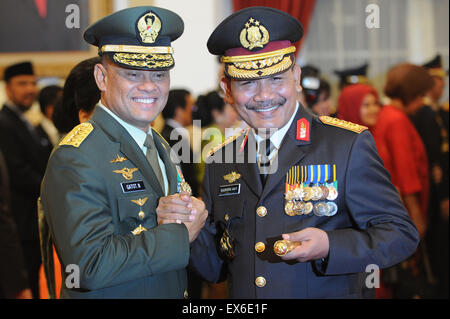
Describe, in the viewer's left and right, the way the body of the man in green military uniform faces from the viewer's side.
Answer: facing the viewer and to the right of the viewer

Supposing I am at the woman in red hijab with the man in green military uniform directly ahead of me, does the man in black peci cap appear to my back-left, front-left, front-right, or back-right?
front-right

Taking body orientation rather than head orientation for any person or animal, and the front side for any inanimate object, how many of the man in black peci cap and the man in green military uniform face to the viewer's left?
0

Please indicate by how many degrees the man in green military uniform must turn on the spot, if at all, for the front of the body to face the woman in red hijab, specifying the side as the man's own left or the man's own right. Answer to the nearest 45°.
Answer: approximately 90° to the man's own left

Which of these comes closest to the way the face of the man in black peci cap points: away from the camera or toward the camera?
toward the camera

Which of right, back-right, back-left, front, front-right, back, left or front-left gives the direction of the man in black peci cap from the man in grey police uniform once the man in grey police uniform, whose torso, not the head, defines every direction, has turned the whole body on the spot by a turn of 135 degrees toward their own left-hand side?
back-left

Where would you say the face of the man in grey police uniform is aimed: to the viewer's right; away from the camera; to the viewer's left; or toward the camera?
toward the camera

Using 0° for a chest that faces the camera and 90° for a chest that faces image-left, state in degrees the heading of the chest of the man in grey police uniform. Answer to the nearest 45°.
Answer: approximately 45°

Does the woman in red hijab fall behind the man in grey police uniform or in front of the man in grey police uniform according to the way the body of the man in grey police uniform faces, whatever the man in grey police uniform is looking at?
behind

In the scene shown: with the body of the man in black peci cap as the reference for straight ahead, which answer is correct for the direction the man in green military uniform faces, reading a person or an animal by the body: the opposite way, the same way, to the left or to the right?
the same way

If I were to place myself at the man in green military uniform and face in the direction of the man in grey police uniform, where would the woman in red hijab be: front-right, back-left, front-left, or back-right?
front-left
